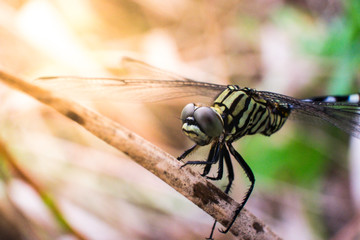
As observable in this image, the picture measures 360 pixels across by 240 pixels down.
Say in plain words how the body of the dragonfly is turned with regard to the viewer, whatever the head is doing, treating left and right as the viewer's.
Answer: facing the viewer and to the left of the viewer
